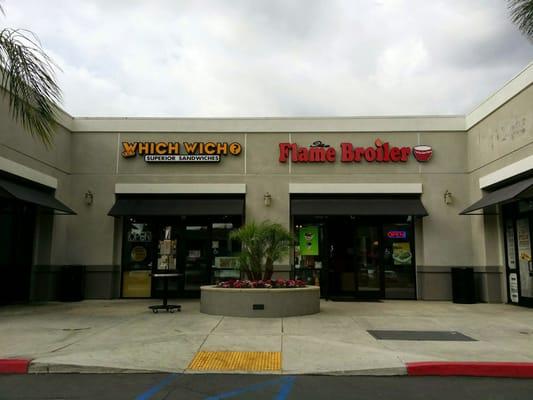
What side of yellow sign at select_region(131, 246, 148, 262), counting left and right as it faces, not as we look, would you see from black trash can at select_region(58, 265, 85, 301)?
right

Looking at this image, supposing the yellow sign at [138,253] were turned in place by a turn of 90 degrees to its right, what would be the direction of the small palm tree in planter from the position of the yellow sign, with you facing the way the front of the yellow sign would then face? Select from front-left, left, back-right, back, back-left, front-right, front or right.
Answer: back-left

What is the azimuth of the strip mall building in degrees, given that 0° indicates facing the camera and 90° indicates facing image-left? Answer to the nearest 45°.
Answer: approximately 0°

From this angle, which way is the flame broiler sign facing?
toward the camera

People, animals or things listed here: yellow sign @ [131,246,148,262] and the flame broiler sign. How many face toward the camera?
2

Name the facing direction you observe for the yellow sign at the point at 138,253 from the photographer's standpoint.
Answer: facing the viewer

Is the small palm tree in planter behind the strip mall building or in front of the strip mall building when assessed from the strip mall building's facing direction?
in front

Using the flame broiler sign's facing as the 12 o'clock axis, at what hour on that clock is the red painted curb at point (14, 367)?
The red painted curb is roughly at 1 o'clock from the flame broiler sign.

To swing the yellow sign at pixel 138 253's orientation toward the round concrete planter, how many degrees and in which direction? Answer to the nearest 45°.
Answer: approximately 45° to its left

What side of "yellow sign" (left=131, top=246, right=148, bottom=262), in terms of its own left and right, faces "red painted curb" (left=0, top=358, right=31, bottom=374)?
front

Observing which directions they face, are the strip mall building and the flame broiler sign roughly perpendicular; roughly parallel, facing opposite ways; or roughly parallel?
roughly parallel

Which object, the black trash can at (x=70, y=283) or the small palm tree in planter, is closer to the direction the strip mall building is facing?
the small palm tree in planter

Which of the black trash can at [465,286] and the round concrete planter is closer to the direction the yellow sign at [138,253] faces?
the round concrete planter
